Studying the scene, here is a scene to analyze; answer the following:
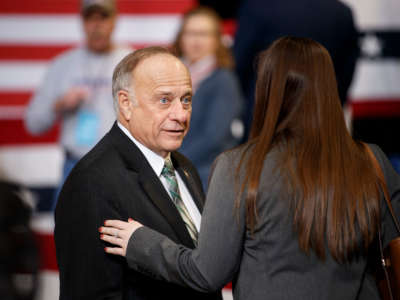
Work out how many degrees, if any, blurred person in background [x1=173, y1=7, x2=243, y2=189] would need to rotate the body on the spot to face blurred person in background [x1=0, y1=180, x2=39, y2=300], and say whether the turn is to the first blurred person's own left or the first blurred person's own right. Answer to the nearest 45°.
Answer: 0° — they already face them

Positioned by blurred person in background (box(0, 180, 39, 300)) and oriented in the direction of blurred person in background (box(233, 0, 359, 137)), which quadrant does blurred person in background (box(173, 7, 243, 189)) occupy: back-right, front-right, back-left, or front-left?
front-left

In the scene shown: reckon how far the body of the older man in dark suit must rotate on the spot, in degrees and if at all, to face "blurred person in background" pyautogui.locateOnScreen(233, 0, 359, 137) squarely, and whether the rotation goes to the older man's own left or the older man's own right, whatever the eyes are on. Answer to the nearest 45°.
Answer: approximately 90° to the older man's own left

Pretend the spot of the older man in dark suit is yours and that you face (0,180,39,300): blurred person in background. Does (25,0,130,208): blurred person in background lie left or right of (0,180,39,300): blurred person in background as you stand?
right

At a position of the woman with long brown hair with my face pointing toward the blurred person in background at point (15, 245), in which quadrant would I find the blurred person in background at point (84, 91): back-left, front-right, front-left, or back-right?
front-right

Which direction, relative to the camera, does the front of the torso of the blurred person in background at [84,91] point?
toward the camera

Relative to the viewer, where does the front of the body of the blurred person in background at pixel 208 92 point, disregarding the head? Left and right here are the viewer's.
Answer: facing the viewer and to the left of the viewer

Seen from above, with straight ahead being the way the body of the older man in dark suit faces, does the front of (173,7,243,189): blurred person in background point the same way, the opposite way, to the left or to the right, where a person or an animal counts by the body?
to the right

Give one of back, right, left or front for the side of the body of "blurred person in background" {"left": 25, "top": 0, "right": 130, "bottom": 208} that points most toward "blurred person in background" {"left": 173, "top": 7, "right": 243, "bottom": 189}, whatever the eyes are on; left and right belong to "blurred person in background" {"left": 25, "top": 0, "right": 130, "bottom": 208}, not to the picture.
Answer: left

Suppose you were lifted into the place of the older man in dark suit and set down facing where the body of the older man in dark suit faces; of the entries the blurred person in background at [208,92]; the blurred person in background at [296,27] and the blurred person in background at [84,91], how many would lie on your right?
0

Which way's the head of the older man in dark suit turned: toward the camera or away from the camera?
toward the camera

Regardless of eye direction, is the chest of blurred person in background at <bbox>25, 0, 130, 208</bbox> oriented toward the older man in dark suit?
yes

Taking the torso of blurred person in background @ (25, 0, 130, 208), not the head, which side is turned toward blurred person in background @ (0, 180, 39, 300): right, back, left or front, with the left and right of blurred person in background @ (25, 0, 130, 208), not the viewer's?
front

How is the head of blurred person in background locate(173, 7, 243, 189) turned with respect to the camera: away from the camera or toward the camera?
toward the camera

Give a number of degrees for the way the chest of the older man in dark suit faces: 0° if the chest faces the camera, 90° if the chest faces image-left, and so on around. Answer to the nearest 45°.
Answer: approximately 315°

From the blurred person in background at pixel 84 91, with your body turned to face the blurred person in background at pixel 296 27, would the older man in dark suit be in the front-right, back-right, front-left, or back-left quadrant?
front-right

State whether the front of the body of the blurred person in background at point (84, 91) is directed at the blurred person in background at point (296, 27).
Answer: no
